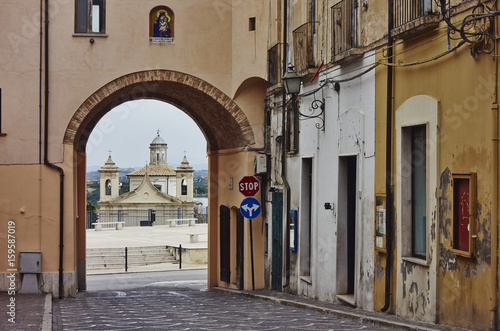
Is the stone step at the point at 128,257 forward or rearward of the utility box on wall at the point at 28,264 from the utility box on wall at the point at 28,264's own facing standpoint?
rearward

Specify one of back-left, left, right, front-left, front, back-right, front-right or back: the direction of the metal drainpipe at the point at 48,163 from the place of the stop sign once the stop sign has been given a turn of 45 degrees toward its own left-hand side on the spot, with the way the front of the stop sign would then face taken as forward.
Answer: back-right

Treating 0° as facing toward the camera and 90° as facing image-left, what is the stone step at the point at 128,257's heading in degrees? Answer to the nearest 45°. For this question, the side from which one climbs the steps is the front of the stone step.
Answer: approximately 0°

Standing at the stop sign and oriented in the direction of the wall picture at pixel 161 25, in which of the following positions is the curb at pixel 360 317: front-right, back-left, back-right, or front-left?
back-left

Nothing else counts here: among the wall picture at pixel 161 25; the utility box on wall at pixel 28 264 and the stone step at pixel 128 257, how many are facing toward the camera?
3

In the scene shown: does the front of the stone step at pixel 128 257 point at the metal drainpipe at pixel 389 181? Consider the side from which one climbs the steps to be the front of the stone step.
yes

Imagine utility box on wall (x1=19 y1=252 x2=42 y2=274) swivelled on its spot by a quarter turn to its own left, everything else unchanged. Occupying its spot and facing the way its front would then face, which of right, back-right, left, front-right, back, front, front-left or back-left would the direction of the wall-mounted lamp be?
front-right

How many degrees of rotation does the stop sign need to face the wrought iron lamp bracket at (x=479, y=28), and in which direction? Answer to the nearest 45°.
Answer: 0° — it already faces it

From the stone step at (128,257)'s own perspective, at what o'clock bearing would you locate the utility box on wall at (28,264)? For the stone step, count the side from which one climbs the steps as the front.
The utility box on wall is roughly at 12 o'clock from the stone step.

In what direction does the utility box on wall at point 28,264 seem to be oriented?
toward the camera

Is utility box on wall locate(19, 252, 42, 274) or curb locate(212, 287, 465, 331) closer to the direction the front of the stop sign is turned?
the curb

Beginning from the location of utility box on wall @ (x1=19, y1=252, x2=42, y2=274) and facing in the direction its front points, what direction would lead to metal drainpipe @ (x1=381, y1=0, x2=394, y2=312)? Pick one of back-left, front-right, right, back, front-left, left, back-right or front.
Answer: front-left

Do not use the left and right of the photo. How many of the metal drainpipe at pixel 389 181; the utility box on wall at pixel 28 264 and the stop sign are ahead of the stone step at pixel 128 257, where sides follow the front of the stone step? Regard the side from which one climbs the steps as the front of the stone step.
3

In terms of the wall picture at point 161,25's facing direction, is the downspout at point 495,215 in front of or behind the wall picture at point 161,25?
in front

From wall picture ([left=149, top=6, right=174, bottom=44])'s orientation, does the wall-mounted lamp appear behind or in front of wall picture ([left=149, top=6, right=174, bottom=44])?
in front
